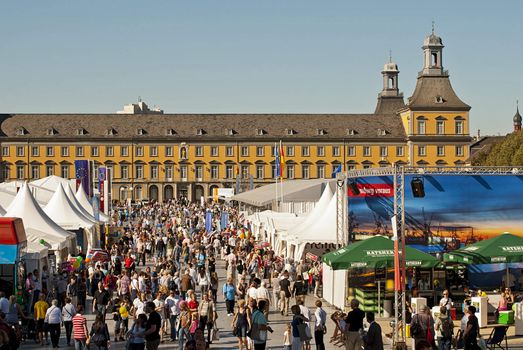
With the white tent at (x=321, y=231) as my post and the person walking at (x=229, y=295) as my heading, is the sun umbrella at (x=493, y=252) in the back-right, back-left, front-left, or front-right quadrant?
front-left

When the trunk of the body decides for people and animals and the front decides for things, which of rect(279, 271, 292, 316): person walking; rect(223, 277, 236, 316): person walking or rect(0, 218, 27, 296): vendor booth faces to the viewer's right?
the vendor booth

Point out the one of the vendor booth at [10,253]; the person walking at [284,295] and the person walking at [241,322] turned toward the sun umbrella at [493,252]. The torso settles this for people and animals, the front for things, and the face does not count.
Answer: the vendor booth

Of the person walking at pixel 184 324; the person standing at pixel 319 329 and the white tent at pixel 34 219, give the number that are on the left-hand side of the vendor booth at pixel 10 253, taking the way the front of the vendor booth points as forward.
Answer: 1

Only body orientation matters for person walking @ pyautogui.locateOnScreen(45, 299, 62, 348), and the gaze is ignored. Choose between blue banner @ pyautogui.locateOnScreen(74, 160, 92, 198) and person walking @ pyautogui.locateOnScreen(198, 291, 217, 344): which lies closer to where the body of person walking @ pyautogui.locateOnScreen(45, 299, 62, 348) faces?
the blue banner

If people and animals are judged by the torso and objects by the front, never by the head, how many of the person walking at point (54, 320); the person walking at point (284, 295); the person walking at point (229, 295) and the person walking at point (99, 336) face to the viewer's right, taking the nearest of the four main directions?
0

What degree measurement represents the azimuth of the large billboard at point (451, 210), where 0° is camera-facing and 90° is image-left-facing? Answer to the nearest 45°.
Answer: approximately 0°

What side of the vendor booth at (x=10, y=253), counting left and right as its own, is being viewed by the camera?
right

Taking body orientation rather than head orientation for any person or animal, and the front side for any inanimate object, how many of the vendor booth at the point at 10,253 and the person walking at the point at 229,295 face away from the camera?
0

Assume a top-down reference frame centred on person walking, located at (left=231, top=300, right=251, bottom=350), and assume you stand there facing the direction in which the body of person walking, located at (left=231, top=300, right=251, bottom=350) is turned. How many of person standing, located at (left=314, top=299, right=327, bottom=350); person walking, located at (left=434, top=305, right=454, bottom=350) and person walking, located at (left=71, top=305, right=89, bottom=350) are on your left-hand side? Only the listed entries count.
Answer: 2
